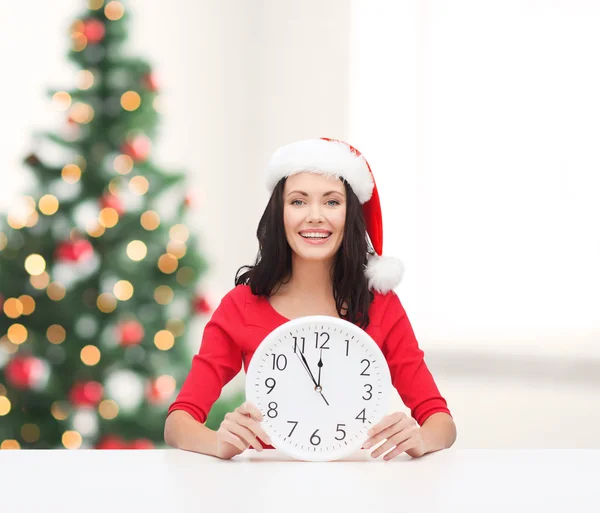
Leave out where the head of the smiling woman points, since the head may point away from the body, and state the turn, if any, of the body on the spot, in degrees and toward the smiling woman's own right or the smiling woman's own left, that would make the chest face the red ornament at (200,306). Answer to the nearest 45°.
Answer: approximately 180°

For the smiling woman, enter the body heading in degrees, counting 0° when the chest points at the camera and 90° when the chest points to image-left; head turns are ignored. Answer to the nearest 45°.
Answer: approximately 0°

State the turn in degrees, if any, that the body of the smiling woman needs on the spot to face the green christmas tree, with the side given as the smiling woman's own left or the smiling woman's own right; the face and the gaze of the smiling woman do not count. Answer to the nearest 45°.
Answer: approximately 135° to the smiling woman's own right

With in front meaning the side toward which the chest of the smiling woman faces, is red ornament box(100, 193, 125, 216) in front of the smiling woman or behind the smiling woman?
behind

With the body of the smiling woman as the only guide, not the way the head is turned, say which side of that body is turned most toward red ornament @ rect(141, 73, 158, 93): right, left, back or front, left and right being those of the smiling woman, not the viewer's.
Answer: back
